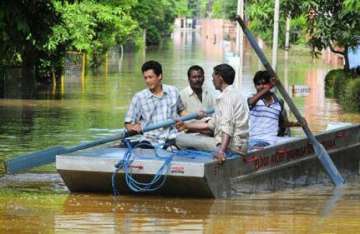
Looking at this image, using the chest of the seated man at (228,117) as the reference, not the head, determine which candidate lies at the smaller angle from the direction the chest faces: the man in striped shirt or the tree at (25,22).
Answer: the tree

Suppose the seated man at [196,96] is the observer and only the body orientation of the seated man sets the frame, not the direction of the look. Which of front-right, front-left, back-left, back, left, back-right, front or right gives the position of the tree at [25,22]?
right

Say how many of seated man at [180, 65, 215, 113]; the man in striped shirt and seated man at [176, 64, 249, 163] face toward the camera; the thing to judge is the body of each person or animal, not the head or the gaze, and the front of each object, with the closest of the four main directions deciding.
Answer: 2

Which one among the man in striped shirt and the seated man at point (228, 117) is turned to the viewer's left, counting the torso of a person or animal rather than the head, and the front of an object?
the seated man

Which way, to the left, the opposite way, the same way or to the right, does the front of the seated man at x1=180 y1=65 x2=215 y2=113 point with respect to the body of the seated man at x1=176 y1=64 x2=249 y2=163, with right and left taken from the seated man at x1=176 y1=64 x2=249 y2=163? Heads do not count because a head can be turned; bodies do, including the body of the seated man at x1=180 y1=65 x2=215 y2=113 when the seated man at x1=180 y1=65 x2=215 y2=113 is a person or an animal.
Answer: to the left

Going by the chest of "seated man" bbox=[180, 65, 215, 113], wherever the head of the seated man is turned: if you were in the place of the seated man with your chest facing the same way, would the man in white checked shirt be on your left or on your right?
on your right

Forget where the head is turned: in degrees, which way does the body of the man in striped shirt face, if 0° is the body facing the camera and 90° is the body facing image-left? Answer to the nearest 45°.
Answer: approximately 0°

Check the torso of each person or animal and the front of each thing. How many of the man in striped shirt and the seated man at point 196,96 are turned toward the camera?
2

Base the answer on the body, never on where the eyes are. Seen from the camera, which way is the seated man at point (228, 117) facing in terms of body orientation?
to the viewer's left
